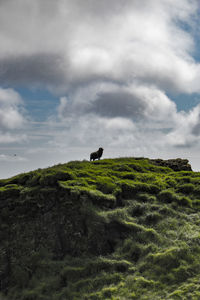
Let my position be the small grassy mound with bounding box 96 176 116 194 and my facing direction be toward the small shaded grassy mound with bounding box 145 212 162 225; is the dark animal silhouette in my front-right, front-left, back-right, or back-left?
back-left

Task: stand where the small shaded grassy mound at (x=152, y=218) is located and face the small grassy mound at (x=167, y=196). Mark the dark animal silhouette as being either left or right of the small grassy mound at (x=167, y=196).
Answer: left

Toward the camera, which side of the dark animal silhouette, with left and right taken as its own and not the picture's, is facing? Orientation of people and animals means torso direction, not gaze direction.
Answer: right

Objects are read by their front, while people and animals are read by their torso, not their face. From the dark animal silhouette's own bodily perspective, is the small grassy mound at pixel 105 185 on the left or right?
on its right

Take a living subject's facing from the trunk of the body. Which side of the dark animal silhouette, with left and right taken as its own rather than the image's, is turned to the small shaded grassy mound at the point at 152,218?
right

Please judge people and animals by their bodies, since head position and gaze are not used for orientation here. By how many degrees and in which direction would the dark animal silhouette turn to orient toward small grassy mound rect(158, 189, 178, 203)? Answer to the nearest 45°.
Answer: approximately 45° to its right

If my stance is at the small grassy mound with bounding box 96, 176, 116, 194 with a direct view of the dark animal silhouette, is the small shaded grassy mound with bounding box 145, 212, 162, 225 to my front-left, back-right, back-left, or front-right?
back-right
